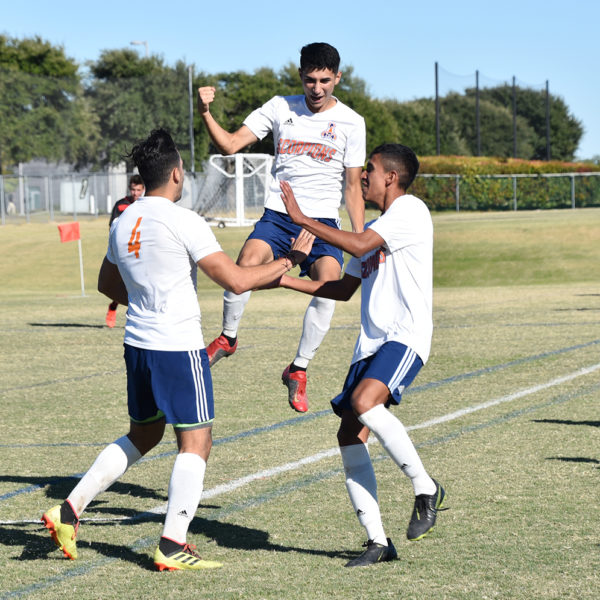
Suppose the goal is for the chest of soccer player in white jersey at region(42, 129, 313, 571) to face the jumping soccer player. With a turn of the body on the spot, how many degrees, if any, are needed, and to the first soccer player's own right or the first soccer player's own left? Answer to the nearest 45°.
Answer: approximately 45° to the first soccer player's own left

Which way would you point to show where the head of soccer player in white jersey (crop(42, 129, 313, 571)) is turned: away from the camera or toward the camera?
away from the camera

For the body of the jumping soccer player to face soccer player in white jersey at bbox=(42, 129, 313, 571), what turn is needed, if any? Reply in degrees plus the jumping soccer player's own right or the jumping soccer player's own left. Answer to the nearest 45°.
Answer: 0° — they already face them

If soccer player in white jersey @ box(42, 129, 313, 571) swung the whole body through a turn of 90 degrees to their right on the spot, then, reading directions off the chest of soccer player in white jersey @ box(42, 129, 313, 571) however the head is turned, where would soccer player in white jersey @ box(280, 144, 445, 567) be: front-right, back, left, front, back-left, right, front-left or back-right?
front-left

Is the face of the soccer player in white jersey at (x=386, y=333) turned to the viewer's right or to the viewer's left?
to the viewer's left

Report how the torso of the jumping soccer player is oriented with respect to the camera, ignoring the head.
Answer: toward the camera

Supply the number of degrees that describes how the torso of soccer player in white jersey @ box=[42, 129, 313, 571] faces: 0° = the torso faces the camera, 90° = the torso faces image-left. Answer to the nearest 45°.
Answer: approximately 225°

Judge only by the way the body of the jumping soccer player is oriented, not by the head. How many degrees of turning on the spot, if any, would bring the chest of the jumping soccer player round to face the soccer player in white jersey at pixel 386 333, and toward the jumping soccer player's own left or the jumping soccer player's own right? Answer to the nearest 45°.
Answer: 0° — they already face them
